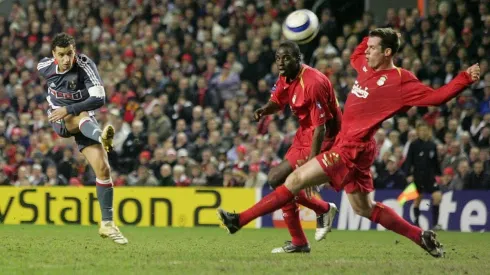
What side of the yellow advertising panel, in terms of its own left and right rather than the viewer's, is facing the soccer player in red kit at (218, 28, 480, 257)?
front

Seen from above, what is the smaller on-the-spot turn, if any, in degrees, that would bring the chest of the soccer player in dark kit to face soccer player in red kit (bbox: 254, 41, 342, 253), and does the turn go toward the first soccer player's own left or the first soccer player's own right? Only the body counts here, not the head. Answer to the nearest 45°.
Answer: approximately 45° to the first soccer player's own left

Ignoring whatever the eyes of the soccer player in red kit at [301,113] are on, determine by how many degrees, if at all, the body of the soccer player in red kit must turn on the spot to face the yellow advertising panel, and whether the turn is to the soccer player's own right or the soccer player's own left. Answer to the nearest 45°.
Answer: approximately 90° to the soccer player's own right

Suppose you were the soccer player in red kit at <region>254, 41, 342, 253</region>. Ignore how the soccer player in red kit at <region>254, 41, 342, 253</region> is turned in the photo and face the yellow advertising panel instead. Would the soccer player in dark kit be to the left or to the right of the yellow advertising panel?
left

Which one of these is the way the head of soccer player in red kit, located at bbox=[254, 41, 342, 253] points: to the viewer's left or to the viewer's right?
to the viewer's left

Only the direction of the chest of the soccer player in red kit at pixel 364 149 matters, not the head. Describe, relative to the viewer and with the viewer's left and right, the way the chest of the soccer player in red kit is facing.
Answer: facing the viewer and to the left of the viewer

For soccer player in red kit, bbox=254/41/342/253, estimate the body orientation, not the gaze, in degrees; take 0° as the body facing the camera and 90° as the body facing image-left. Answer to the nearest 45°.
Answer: approximately 45°

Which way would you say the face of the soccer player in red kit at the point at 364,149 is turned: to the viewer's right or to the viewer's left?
to the viewer's left

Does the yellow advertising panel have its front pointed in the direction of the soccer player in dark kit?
yes

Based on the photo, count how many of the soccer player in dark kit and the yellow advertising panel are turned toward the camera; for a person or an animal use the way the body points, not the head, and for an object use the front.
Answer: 2

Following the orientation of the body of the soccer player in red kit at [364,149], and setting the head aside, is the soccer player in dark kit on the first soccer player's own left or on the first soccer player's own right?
on the first soccer player's own right

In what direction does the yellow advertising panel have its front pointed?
toward the camera
